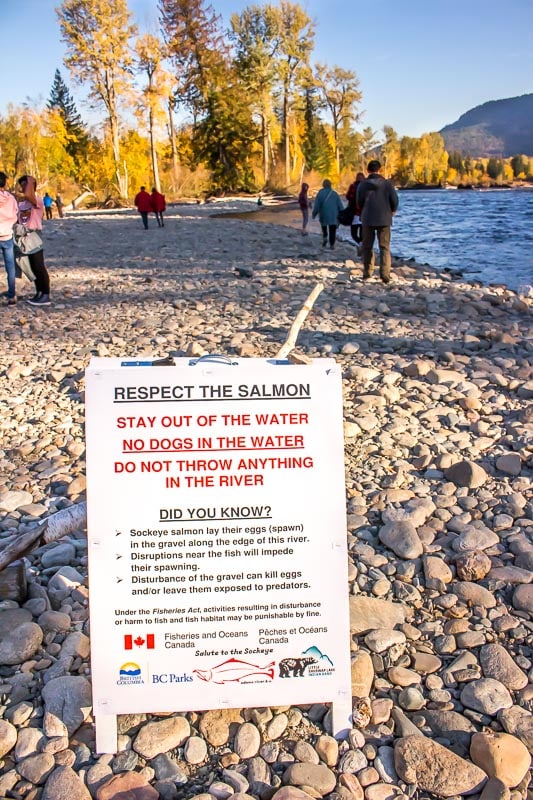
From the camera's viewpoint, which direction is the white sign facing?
toward the camera

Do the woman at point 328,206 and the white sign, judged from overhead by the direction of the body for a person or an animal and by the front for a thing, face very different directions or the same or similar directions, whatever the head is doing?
very different directions

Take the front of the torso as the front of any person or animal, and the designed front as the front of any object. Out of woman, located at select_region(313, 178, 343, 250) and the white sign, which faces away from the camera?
the woman

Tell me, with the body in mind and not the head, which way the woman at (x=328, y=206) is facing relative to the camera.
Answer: away from the camera

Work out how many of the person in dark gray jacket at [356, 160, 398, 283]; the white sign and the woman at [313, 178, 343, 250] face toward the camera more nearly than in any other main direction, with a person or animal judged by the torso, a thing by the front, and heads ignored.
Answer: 1

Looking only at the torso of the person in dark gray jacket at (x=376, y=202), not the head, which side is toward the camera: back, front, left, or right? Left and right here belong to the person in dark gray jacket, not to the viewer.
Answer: back

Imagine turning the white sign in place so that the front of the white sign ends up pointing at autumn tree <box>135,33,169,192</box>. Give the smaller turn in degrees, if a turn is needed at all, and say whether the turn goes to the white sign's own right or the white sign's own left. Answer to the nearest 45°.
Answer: approximately 180°

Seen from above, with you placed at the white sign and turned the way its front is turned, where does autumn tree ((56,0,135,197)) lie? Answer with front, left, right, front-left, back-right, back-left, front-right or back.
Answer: back

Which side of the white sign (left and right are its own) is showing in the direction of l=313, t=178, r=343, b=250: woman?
back

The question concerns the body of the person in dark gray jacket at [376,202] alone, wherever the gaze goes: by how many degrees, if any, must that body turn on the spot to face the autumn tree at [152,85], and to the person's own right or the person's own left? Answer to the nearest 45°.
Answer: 0° — they already face it

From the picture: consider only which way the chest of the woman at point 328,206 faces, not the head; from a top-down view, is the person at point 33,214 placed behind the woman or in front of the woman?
behind
